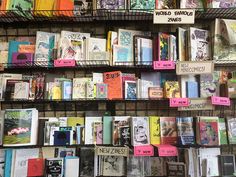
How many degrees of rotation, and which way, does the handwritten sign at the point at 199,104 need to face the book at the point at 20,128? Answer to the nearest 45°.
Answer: approximately 90° to its right

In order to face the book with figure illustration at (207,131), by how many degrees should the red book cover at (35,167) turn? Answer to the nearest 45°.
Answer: approximately 90° to its left

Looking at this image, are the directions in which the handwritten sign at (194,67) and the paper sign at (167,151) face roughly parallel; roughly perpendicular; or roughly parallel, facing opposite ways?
roughly parallel

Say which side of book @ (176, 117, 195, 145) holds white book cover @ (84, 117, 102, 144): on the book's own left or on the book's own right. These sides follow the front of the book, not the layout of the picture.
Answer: on the book's own right

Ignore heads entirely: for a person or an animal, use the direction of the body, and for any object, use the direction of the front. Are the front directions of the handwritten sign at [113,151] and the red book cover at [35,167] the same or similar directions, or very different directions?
same or similar directions

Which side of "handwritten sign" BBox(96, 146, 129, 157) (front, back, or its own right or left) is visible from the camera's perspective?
front

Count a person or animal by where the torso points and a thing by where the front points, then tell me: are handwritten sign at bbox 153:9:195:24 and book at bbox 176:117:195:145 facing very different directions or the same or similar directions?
same or similar directions

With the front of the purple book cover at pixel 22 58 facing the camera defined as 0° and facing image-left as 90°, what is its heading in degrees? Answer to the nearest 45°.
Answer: approximately 0°

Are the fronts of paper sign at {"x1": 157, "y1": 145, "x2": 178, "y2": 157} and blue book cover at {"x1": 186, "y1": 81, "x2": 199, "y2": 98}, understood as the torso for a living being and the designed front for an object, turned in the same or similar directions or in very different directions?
same or similar directions

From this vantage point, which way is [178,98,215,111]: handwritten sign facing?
toward the camera

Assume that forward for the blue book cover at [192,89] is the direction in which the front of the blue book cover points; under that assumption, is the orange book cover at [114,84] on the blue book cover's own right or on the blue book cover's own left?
on the blue book cover's own right

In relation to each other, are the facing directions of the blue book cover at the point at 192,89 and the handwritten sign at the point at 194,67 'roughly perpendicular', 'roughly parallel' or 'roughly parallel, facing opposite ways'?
roughly parallel

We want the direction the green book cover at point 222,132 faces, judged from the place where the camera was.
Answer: facing the viewer
